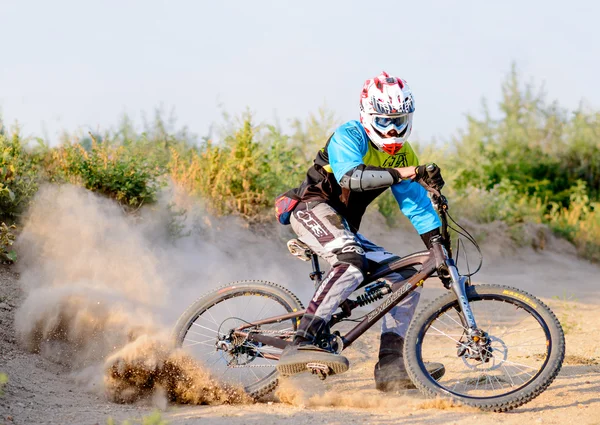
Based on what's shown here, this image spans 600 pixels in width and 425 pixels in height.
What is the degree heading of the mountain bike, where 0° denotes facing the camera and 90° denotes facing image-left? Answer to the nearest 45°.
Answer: approximately 270°

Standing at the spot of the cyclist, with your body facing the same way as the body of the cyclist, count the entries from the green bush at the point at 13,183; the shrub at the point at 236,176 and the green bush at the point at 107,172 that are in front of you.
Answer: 0

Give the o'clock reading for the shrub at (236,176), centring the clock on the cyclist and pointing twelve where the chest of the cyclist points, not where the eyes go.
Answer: The shrub is roughly at 7 o'clock from the cyclist.

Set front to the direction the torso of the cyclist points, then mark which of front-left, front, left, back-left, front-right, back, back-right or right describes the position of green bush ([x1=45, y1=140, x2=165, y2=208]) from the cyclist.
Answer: back

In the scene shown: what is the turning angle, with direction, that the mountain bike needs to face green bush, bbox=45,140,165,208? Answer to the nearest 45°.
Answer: approximately 135° to its left

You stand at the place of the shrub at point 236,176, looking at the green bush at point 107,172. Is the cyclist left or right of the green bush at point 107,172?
left

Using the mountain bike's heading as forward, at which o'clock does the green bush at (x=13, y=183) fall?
The green bush is roughly at 7 o'clock from the mountain bike.

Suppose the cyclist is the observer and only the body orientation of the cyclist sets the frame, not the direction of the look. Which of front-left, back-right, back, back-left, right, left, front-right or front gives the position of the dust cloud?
back

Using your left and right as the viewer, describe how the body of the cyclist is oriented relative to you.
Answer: facing the viewer and to the right of the viewer
